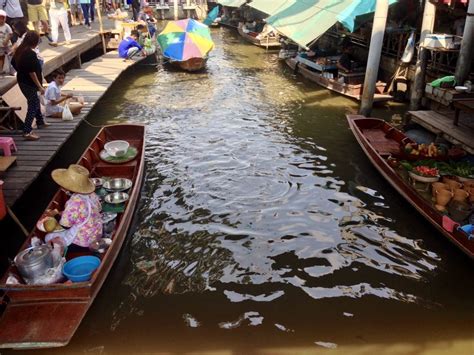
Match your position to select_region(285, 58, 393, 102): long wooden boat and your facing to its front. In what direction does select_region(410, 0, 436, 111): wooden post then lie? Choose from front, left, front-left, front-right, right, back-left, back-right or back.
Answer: back

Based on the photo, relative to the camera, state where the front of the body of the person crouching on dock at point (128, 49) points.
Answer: to the viewer's right

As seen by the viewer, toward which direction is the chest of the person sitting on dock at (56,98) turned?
to the viewer's right

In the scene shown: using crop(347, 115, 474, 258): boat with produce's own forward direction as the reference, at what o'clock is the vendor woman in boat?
The vendor woman in boat is roughly at 9 o'clock from the boat with produce.

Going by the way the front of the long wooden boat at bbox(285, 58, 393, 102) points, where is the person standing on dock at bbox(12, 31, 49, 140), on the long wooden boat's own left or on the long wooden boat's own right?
on the long wooden boat's own left

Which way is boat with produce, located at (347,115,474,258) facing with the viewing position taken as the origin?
facing away from the viewer and to the left of the viewer

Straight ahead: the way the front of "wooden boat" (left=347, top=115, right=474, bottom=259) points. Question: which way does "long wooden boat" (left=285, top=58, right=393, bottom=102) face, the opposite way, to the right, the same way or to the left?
the same way

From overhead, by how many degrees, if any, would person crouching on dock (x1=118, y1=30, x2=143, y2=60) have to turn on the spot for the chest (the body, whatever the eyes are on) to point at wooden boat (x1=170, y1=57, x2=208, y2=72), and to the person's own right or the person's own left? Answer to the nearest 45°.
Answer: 0° — they already face it

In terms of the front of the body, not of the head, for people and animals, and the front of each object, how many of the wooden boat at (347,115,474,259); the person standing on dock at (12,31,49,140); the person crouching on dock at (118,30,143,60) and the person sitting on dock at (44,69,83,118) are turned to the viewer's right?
3

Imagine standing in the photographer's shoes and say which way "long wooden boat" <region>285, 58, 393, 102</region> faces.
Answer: facing away from the viewer and to the left of the viewer

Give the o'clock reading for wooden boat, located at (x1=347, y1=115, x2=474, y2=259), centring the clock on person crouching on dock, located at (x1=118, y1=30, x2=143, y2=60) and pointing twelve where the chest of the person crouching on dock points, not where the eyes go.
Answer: The wooden boat is roughly at 2 o'clock from the person crouching on dock.

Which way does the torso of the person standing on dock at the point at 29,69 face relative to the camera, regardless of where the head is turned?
to the viewer's right

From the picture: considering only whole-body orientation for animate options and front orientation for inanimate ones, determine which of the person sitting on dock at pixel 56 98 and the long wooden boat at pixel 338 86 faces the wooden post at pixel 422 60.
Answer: the person sitting on dock

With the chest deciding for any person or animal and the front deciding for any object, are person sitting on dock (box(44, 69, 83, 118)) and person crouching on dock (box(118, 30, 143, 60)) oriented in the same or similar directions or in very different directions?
same or similar directions

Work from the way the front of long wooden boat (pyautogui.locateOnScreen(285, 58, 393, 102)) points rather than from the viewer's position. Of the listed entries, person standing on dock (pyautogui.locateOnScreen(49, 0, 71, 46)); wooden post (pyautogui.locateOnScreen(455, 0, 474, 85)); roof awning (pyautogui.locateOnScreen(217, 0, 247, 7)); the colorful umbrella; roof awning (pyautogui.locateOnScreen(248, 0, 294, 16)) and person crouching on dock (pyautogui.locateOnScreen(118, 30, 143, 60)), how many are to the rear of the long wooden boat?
1
